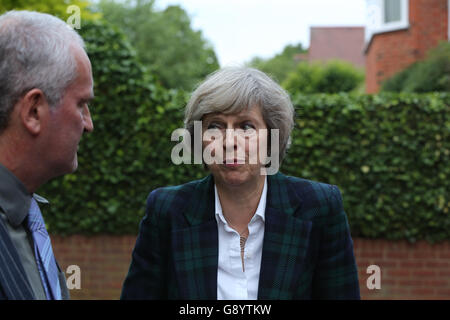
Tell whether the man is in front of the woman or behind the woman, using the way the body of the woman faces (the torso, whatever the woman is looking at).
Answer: in front

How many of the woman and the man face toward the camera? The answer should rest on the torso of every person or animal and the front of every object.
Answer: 1

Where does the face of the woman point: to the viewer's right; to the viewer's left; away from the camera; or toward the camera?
toward the camera

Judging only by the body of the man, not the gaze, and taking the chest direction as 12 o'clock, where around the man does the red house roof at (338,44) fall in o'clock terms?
The red house roof is roughly at 10 o'clock from the man.

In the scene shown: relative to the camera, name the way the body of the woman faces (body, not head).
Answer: toward the camera

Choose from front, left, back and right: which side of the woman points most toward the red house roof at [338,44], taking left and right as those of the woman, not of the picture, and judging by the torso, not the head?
back

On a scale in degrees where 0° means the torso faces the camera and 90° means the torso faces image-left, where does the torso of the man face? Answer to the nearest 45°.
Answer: approximately 270°

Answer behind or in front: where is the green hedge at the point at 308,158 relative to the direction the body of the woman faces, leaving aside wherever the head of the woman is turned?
behind

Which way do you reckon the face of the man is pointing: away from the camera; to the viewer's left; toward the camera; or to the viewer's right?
to the viewer's right

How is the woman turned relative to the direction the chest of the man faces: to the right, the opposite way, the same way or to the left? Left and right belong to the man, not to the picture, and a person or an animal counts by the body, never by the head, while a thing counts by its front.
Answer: to the right

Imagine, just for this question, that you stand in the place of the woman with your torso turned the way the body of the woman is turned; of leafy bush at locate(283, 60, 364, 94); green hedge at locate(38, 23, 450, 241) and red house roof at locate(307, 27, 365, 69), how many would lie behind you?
3

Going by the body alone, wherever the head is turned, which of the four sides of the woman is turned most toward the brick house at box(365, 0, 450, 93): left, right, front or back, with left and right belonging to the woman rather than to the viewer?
back

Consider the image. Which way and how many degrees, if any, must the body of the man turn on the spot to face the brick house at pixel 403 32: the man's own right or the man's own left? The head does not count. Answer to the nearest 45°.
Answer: approximately 45° to the man's own left

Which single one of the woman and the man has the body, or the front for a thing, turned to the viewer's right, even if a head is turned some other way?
the man

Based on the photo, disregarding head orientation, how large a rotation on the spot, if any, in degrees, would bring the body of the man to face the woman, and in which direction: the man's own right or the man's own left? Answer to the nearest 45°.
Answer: approximately 45° to the man's own left
